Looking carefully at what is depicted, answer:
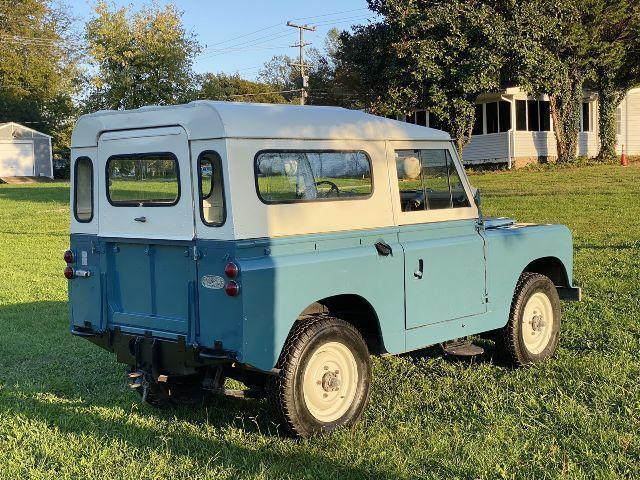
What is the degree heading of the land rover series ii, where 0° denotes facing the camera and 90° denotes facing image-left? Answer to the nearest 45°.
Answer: approximately 225°

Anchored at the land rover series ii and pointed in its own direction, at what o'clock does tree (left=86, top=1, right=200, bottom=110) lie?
The tree is roughly at 10 o'clock from the land rover series ii.

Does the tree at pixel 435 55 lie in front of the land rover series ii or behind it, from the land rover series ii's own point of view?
in front

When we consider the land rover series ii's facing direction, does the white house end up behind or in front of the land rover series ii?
in front

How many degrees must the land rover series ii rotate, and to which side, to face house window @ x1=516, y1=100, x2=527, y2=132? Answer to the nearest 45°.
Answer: approximately 45° to its left
